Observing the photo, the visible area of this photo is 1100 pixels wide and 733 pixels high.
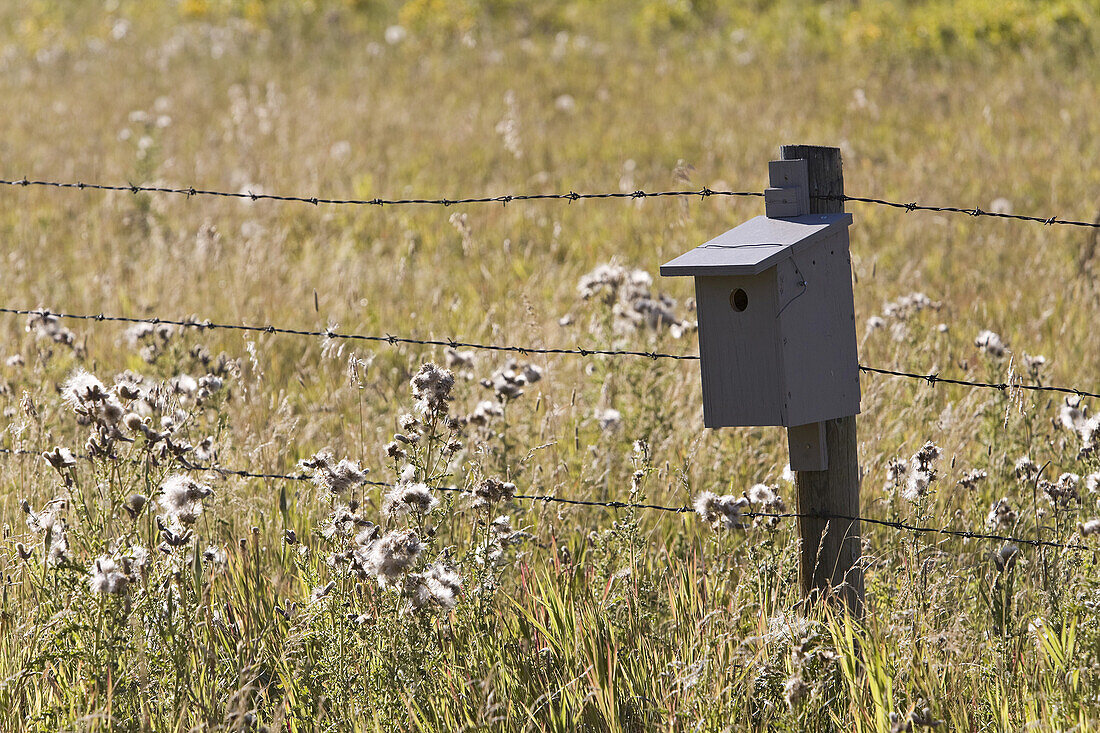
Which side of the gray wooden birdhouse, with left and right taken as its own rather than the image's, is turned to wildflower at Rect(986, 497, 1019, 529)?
back

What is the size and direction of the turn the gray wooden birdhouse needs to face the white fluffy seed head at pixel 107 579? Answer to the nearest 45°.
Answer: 0° — it already faces it

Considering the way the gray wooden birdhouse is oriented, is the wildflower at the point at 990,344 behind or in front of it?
behind

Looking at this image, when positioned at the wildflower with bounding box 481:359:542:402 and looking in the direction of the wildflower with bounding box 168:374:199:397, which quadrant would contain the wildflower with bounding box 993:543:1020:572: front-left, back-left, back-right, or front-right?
back-left

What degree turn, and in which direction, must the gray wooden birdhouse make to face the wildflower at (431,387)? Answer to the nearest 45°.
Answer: approximately 45° to its right

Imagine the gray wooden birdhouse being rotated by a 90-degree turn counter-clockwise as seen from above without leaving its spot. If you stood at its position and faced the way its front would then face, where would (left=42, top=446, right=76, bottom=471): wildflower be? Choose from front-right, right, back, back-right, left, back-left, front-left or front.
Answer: back-right

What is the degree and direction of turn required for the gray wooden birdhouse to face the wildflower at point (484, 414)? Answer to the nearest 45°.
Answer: approximately 90° to its right

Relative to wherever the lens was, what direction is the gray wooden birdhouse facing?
facing the viewer and to the left of the viewer

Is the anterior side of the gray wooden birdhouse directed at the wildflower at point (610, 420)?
no

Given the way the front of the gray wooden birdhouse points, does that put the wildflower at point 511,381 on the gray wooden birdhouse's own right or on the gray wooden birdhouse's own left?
on the gray wooden birdhouse's own right

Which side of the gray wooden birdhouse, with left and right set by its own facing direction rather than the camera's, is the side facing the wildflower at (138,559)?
front

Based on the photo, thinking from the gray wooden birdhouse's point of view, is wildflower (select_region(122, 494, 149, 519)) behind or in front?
in front

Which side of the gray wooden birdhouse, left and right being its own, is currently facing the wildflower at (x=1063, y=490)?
back

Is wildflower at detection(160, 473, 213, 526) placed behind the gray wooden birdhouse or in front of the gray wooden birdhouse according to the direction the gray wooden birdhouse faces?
in front
